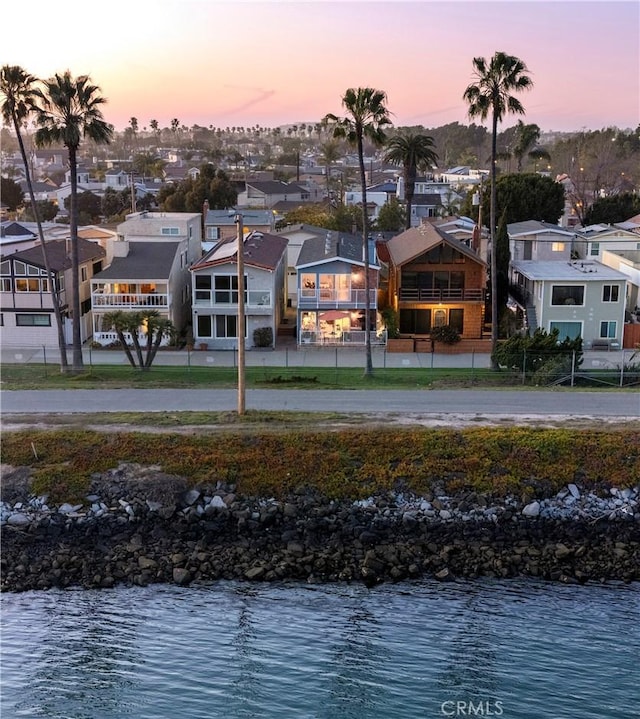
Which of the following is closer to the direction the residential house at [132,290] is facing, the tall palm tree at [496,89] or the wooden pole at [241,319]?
the wooden pole

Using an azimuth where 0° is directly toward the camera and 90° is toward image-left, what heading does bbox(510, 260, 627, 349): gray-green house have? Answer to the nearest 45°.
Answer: approximately 0°

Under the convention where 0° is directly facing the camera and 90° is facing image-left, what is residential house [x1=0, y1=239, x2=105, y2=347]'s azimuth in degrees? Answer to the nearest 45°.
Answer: approximately 0°

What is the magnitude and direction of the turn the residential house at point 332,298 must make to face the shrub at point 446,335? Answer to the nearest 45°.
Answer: approximately 90° to its left

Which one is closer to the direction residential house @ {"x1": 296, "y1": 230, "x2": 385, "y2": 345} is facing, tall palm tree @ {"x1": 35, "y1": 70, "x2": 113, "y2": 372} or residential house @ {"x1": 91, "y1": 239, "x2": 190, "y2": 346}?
the tall palm tree

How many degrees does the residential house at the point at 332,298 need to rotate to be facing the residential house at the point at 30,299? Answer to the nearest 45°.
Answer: approximately 90° to its right

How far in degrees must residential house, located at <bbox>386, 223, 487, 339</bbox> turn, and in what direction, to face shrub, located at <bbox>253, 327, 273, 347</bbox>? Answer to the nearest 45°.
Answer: approximately 90° to its right

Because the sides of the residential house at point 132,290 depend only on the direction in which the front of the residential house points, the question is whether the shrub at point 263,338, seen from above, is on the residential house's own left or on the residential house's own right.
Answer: on the residential house's own left

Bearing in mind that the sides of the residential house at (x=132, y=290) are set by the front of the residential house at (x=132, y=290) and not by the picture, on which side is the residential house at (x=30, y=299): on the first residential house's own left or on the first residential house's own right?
on the first residential house's own right
